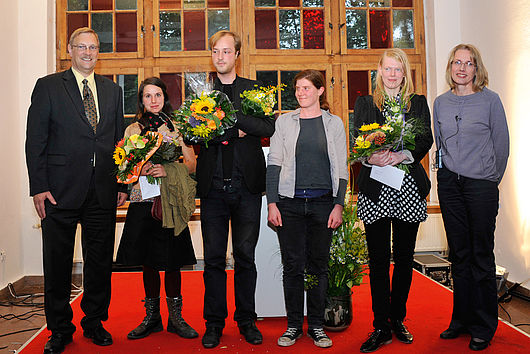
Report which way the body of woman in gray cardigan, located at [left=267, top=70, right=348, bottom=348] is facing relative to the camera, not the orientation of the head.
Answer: toward the camera

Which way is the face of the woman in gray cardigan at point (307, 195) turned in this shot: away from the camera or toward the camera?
toward the camera

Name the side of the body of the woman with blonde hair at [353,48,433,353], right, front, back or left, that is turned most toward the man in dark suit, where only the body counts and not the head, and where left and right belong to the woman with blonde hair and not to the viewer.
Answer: right

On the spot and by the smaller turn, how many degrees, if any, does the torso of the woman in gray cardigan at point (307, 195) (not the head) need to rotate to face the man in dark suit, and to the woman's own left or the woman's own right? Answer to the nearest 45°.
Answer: approximately 90° to the woman's own right

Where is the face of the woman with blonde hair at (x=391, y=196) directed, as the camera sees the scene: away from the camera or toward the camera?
toward the camera

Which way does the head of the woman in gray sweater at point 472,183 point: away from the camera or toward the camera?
toward the camera

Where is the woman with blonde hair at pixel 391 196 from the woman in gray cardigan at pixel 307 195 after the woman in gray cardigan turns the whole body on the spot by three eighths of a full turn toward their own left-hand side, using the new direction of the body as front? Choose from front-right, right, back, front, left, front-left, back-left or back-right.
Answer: front-right

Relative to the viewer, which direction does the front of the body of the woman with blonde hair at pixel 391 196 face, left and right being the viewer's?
facing the viewer

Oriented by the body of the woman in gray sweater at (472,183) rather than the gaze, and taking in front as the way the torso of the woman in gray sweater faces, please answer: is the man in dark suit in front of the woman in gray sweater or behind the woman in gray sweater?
in front

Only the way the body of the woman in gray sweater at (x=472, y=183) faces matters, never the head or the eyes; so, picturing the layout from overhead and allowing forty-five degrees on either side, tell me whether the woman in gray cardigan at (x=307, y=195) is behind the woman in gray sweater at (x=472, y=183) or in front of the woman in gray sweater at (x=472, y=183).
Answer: in front

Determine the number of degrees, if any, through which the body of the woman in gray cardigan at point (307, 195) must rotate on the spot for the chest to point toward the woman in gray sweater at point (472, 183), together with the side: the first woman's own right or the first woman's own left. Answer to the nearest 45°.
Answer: approximately 90° to the first woman's own left
